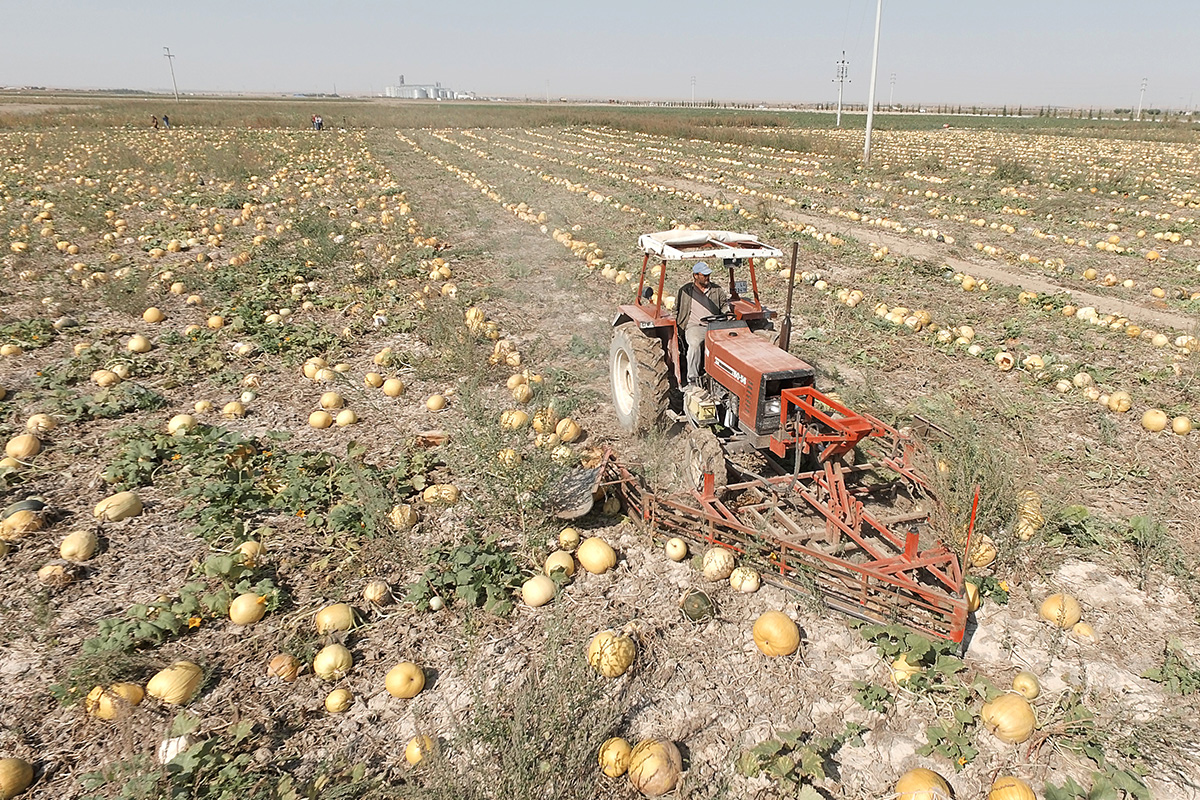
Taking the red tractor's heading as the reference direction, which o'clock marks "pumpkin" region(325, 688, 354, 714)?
The pumpkin is roughly at 3 o'clock from the red tractor.

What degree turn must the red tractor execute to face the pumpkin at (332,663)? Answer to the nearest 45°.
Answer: approximately 90° to its right

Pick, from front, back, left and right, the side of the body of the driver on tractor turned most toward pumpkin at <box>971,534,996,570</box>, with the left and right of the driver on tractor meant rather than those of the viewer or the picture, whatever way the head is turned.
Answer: front

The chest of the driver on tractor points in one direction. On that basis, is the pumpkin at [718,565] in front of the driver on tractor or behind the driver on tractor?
in front

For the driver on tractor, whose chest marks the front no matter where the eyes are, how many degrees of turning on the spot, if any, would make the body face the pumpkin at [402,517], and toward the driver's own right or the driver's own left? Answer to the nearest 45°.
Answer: approximately 90° to the driver's own right

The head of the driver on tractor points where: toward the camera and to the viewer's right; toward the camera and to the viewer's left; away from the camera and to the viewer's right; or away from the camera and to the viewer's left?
toward the camera and to the viewer's right

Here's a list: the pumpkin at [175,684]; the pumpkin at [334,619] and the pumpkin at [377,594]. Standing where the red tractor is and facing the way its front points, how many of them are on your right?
3

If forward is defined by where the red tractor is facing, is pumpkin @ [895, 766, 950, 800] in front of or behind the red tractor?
in front

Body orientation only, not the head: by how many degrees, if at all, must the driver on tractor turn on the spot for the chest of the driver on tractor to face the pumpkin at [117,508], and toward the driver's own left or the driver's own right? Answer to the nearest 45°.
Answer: approximately 90° to the driver's own right

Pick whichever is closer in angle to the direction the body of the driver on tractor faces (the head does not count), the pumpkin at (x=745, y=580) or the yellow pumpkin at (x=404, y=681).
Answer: the pumpkin

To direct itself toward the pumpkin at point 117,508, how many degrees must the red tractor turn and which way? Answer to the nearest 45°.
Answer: approximately 135° to its right

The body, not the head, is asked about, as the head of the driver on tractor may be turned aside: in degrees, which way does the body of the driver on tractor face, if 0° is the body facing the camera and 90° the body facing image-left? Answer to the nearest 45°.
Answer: approximately 315°

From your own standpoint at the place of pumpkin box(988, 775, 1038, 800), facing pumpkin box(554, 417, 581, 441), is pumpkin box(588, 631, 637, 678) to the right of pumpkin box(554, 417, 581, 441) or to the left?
left

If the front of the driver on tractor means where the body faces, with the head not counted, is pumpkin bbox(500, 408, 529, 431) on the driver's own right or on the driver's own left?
on the driver's own right

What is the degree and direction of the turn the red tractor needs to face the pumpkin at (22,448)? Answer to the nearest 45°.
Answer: approximately 135° to its right
